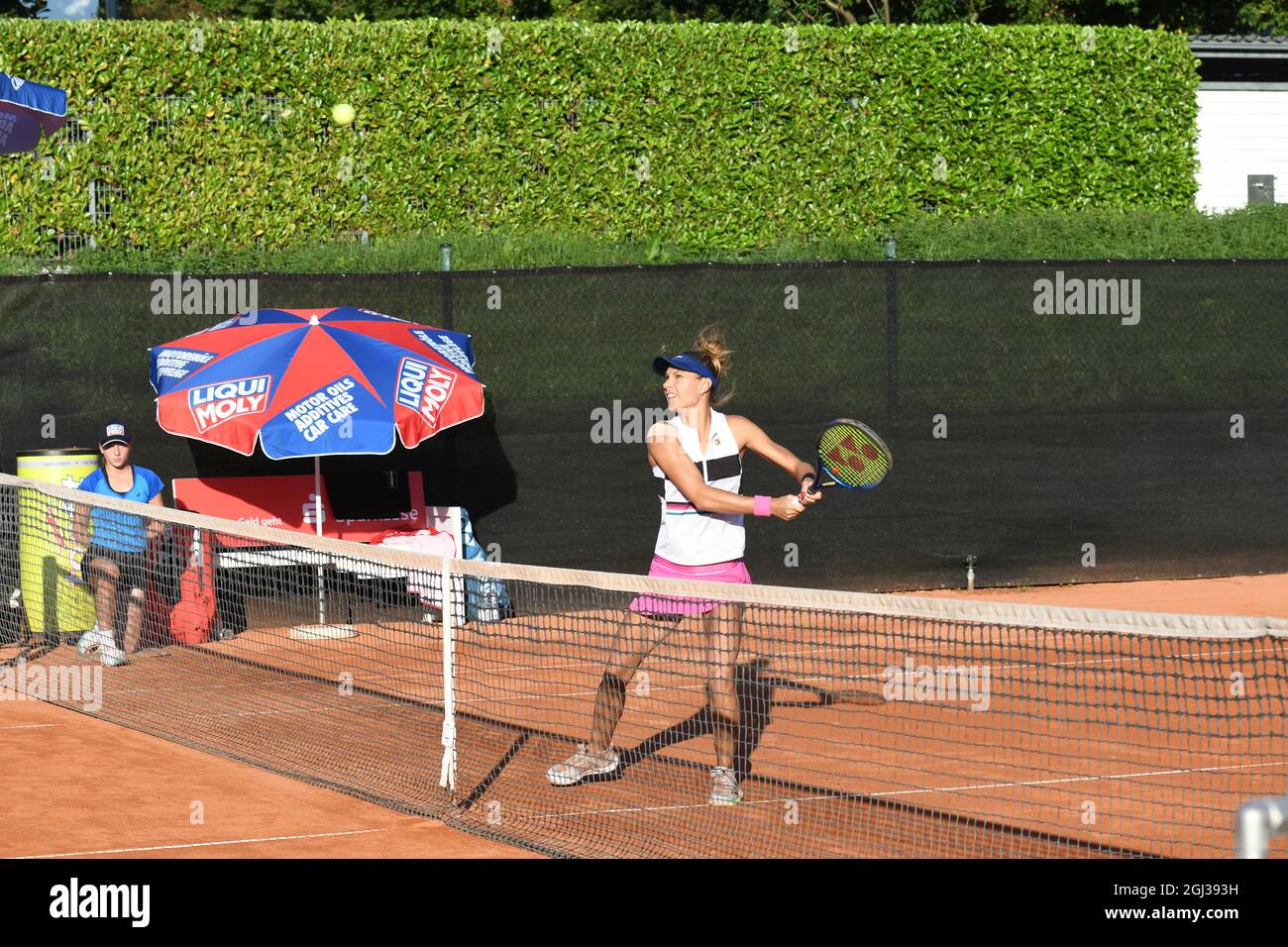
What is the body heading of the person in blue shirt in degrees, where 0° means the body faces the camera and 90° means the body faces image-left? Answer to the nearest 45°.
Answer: approximately 0°

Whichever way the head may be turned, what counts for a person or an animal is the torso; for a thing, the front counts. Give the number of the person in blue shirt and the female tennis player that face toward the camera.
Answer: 2

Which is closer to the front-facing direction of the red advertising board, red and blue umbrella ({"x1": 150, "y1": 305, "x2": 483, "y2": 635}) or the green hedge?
the red and blue umbrella

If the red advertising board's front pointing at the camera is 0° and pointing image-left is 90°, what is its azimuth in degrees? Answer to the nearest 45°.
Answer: approximately 0°

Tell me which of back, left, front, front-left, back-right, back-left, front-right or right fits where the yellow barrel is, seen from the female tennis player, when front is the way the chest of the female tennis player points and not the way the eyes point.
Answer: back-right
